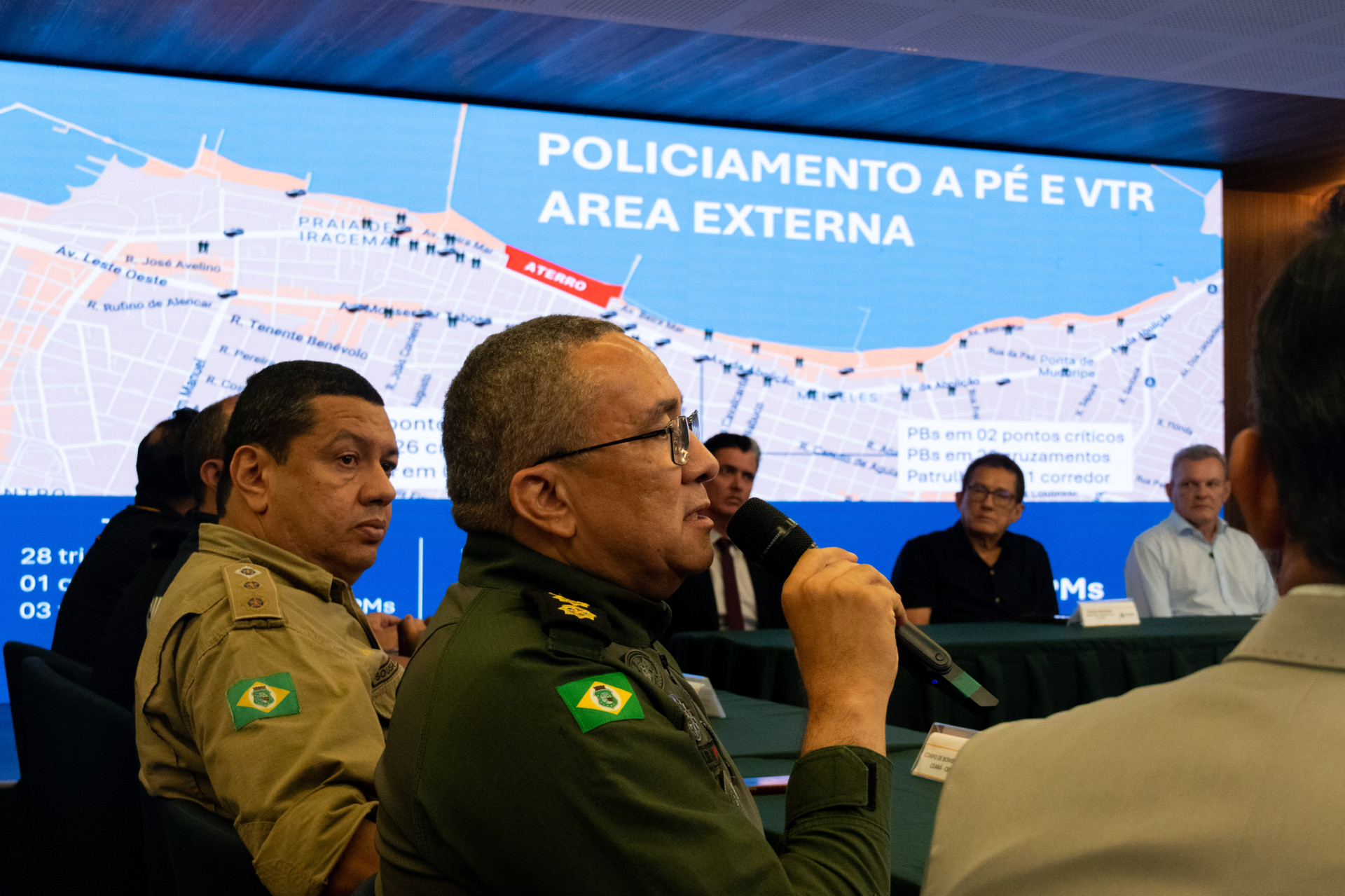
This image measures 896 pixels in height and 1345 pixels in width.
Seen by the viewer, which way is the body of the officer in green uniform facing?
to the viewer's right

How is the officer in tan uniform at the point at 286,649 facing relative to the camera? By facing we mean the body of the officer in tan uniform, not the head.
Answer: to the viewer's right

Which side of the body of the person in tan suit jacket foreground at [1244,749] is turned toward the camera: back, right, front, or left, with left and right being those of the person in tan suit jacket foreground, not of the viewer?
back

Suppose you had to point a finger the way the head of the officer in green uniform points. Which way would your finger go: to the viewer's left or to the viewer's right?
to the viewer's right

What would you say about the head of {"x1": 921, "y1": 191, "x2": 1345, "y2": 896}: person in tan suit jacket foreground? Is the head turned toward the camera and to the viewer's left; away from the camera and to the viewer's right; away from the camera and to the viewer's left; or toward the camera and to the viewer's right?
away from the camera and to the viewer's left

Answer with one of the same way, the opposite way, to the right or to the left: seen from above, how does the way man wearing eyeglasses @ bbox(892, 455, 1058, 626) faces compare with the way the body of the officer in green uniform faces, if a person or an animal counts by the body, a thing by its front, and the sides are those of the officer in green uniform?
to the right

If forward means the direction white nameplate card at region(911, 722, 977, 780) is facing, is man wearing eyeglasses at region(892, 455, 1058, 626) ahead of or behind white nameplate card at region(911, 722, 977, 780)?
behind

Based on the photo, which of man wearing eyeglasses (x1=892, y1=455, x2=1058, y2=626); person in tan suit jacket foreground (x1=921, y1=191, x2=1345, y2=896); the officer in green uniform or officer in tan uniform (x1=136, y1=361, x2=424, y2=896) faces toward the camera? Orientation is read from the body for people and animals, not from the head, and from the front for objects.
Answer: the man wearing eyeglasses

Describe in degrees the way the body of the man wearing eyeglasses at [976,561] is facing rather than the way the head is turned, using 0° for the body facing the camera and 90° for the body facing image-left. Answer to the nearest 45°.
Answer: approximately 0°

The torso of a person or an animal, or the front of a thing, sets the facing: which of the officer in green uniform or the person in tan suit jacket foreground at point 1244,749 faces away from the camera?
the person in tan suit jacket foreground

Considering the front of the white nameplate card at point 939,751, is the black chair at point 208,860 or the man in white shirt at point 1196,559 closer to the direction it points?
the black chair
